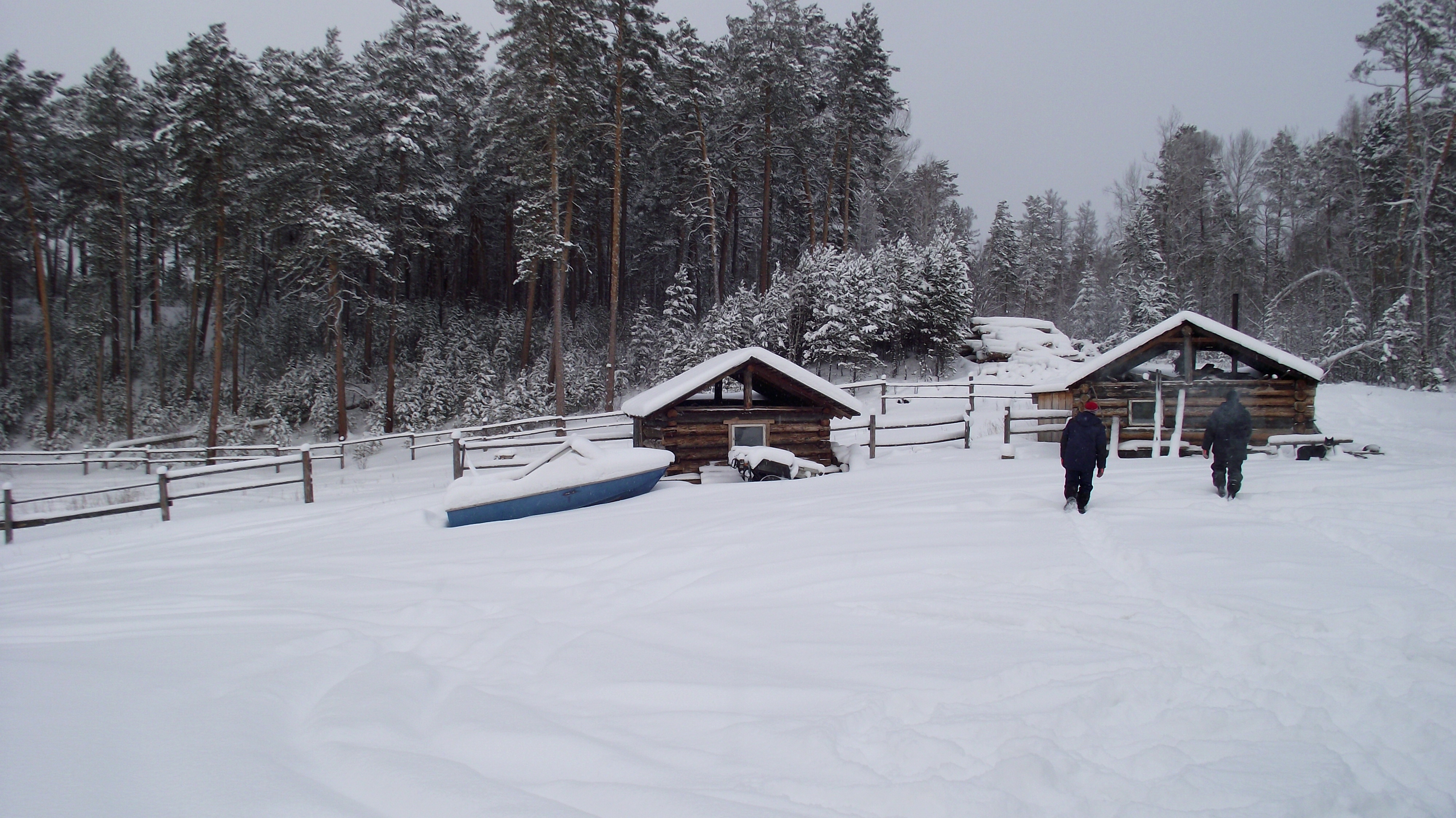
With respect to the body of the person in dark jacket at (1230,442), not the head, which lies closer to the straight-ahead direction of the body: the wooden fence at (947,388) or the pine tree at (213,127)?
the wooden fence

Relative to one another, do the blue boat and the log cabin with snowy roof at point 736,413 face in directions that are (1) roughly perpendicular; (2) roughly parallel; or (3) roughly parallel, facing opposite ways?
roughly perpendicular

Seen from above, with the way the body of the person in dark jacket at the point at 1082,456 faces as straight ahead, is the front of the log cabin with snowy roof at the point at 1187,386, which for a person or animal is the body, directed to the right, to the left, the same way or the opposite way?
the opposite way

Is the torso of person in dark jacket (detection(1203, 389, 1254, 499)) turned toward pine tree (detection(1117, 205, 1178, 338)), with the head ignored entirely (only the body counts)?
yes

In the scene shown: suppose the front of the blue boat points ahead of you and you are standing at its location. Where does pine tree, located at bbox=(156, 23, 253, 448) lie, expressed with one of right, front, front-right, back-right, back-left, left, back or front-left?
back-left

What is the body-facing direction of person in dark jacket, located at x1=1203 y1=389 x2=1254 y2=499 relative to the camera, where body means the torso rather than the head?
away from the camera

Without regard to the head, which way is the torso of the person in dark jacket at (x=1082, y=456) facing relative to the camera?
away from the camera

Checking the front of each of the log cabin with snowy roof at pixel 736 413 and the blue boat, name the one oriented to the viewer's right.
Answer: the blue boat

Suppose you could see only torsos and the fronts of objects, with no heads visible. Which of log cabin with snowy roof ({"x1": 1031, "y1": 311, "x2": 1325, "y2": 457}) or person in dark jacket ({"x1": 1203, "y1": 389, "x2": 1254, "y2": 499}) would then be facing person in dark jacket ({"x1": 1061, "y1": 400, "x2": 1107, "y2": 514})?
the log cabin with snowy roof

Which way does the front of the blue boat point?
to the viewer's right

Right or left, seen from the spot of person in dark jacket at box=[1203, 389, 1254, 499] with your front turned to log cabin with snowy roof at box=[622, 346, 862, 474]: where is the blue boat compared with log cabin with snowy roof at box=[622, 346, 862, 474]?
left

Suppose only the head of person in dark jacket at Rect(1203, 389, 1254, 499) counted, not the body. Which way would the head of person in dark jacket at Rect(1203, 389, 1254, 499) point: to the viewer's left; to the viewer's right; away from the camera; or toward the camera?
away from the camera
